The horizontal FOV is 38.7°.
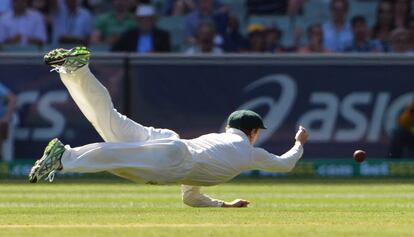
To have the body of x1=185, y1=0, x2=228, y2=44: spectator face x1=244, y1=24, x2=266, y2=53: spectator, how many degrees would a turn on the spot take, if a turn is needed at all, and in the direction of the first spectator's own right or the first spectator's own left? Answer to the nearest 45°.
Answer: approximately 45° to the first spectator's own left

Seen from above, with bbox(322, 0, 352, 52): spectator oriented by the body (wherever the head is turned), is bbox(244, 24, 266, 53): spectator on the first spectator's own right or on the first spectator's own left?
on the first spectator's own right

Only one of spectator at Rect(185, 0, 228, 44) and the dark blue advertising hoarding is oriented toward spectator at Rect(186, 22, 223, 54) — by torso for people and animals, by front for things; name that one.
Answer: spectator at Rect(185, 0, 228, 44)

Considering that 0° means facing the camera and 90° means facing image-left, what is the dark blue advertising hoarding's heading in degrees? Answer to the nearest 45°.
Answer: approximately 0°

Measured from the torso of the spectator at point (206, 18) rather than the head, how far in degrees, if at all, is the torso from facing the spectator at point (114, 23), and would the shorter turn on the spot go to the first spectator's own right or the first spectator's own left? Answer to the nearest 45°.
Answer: approximately 90° to the first spectator's own right

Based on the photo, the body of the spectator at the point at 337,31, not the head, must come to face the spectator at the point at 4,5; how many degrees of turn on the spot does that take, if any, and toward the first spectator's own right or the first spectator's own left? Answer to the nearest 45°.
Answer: approximately 90° to the first spectator's own right

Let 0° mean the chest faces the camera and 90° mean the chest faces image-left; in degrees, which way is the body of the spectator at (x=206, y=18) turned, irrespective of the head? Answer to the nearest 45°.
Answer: approximately 0°
